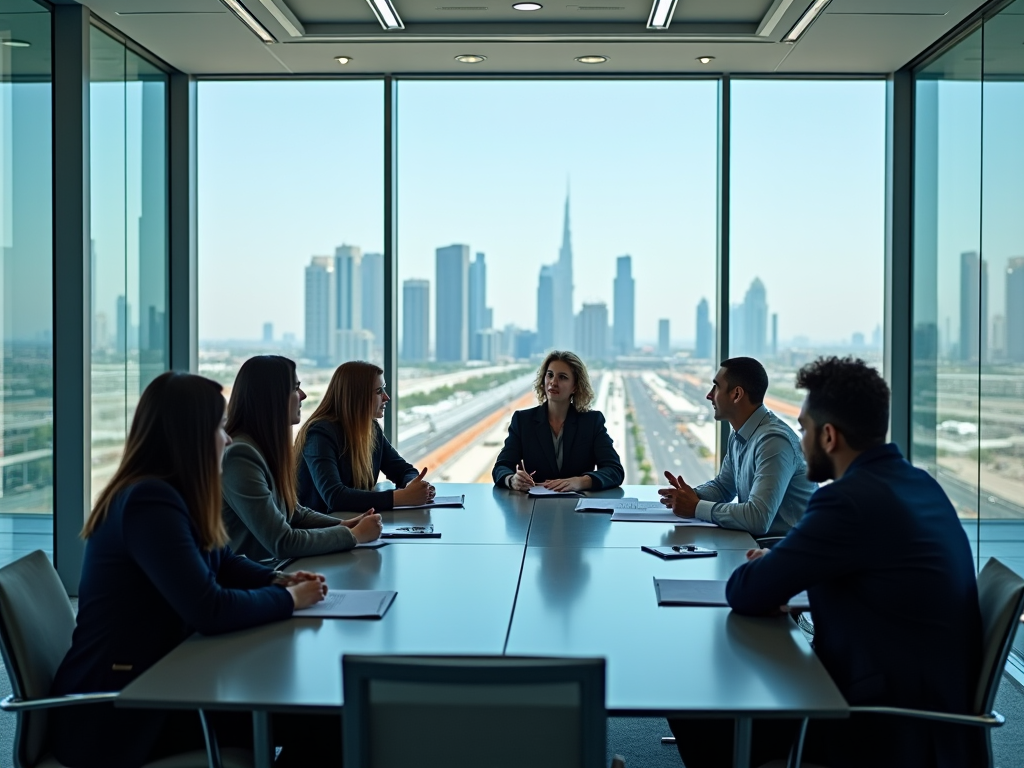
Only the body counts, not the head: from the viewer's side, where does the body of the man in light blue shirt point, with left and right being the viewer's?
facing to the left of the viewer

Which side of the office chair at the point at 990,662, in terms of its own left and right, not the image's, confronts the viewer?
left

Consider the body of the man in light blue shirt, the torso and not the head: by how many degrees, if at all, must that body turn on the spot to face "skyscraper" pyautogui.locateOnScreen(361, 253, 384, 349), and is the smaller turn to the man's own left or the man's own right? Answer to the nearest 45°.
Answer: approximately 45° to the man's own right

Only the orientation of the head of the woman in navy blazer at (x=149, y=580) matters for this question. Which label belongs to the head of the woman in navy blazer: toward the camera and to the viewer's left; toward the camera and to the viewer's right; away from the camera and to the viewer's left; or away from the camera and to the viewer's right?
away from the camera and to the viewer's right

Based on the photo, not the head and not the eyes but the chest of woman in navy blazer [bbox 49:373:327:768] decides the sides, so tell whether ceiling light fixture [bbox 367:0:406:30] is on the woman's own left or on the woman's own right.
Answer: on the woman's own left

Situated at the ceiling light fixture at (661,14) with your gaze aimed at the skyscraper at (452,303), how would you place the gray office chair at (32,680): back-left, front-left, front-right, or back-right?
back-left

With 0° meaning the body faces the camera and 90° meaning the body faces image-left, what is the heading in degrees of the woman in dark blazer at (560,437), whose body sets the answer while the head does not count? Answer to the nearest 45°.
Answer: approximately 0°

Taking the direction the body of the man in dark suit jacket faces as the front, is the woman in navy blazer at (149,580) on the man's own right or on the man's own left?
on the man's own left

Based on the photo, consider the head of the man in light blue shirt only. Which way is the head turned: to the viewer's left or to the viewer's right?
to the viewer's left

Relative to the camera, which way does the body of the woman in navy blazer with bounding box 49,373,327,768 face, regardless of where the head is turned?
to the viewer's right

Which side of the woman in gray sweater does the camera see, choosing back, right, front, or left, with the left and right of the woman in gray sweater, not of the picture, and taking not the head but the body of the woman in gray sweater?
right

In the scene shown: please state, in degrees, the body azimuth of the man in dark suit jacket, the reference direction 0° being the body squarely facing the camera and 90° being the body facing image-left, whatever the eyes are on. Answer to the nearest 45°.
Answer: approximately 135°
